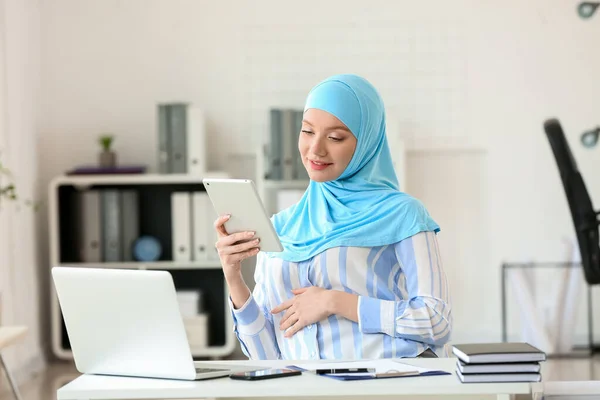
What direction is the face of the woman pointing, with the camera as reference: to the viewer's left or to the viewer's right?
to the viewer's left

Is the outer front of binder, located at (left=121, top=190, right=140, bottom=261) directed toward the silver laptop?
yes

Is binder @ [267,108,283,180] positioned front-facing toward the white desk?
yes

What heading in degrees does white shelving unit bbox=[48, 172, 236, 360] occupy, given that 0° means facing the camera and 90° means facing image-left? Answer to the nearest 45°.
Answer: approximately 0°

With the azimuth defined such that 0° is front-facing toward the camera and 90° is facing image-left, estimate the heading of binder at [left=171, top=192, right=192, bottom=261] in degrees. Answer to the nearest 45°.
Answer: approximately 0°

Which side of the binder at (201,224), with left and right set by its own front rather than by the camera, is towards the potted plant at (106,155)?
right

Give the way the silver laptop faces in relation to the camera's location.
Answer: facing away from the viewer and to the right of the viewer

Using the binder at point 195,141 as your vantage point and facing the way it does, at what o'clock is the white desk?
The white desk is roughly at 12 o'clock from the binder.

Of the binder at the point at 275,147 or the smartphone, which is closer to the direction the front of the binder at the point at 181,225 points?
the smartphone
